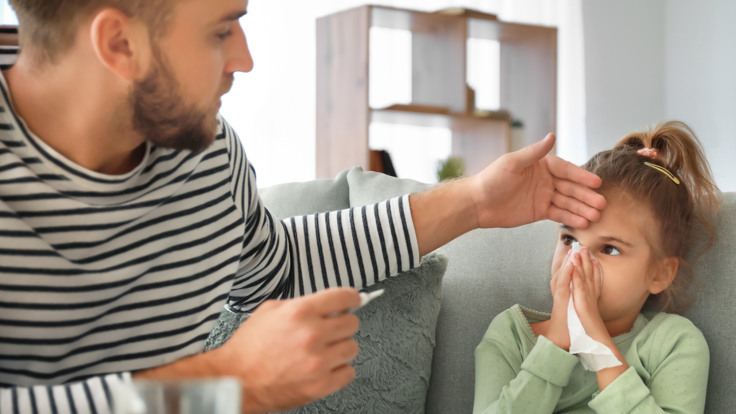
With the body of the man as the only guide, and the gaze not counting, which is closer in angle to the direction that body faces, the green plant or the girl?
the girl

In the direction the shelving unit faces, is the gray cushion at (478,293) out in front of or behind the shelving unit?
in front

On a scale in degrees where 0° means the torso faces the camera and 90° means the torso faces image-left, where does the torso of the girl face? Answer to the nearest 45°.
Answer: approximately 45°

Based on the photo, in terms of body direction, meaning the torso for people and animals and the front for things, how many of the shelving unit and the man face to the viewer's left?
0

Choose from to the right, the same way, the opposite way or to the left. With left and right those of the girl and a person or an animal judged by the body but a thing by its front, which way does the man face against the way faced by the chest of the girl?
to the left

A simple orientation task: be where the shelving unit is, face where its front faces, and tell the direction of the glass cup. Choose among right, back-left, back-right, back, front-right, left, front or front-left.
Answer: front-right

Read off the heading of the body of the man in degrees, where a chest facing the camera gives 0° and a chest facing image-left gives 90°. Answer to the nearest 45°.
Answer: approximately 315°

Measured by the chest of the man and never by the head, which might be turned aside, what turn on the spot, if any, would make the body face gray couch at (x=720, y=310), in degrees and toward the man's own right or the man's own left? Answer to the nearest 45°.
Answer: approximately 45° to the man's own left

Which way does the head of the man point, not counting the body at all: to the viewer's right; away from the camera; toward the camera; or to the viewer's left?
to the viewer's right

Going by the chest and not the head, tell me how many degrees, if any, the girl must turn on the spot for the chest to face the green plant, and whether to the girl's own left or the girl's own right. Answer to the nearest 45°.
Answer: approximately 135° to the girl's own right
